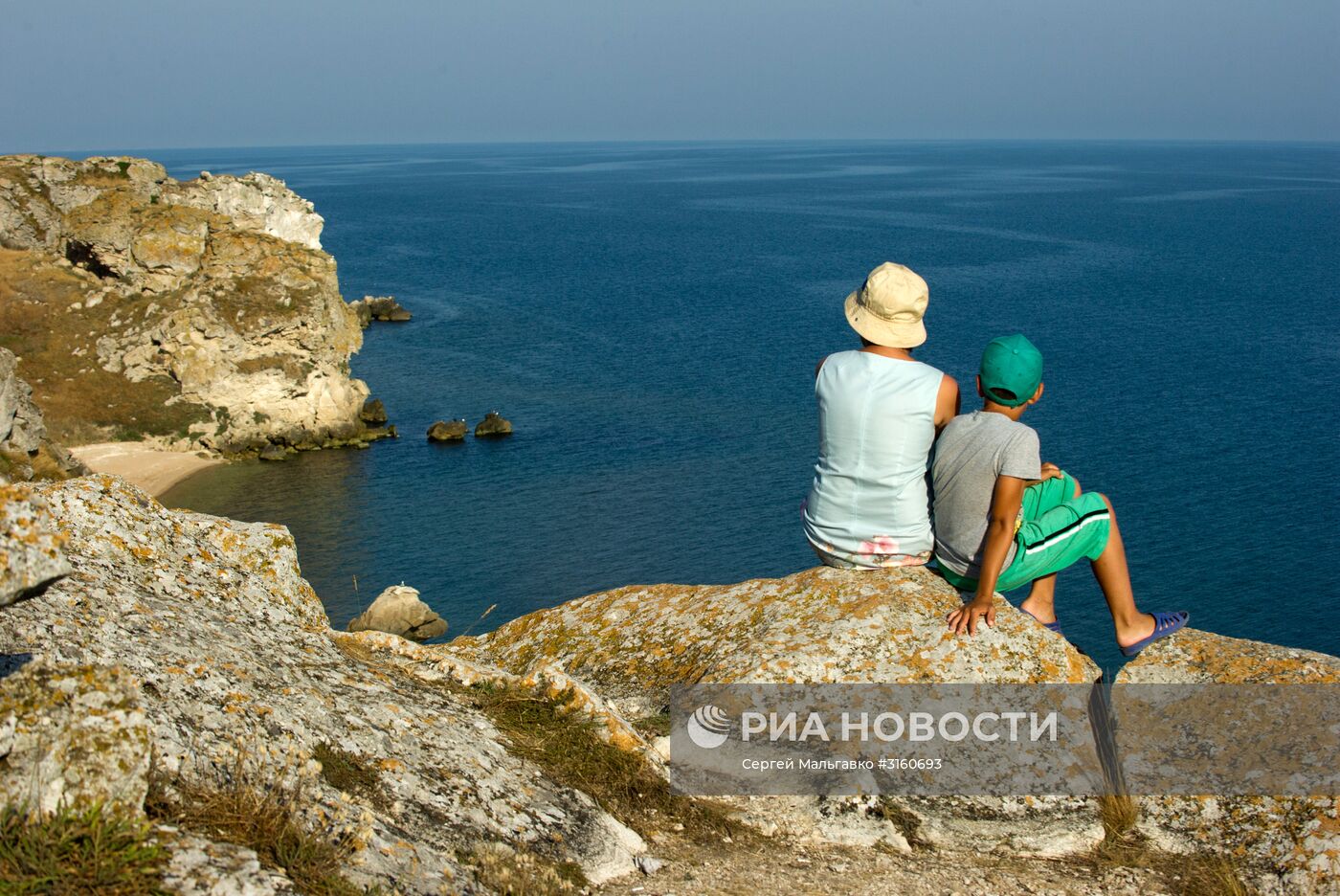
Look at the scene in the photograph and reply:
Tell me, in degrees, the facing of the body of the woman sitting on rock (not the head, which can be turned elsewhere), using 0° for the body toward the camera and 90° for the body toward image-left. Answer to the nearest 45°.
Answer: approximately 180°

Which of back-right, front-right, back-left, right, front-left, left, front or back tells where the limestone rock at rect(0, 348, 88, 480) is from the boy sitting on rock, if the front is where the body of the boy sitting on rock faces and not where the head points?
left

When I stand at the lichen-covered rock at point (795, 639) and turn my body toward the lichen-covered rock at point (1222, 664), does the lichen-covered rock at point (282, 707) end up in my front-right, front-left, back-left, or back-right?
back-right

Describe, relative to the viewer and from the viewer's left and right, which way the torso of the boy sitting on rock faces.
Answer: facing away from the viewer and to the right of the viewer

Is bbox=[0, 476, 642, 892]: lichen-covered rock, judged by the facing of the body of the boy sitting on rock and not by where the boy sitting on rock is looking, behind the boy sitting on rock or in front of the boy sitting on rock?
behind

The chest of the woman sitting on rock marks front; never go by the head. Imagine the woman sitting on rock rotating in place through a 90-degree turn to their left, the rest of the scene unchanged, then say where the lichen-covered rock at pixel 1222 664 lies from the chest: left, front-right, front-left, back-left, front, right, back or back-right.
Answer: back

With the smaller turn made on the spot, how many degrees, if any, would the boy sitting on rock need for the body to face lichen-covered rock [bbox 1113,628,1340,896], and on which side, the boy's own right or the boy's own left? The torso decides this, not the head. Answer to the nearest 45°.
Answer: approximately 90° to the boy's own right

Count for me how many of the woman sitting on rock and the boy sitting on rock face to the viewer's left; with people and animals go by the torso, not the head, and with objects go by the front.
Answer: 0

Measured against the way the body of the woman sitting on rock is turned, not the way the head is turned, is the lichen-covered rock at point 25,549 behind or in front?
behind

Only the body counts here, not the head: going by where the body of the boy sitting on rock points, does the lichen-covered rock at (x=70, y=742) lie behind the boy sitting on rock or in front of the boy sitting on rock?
behind

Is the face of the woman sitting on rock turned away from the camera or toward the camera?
away from the camera
